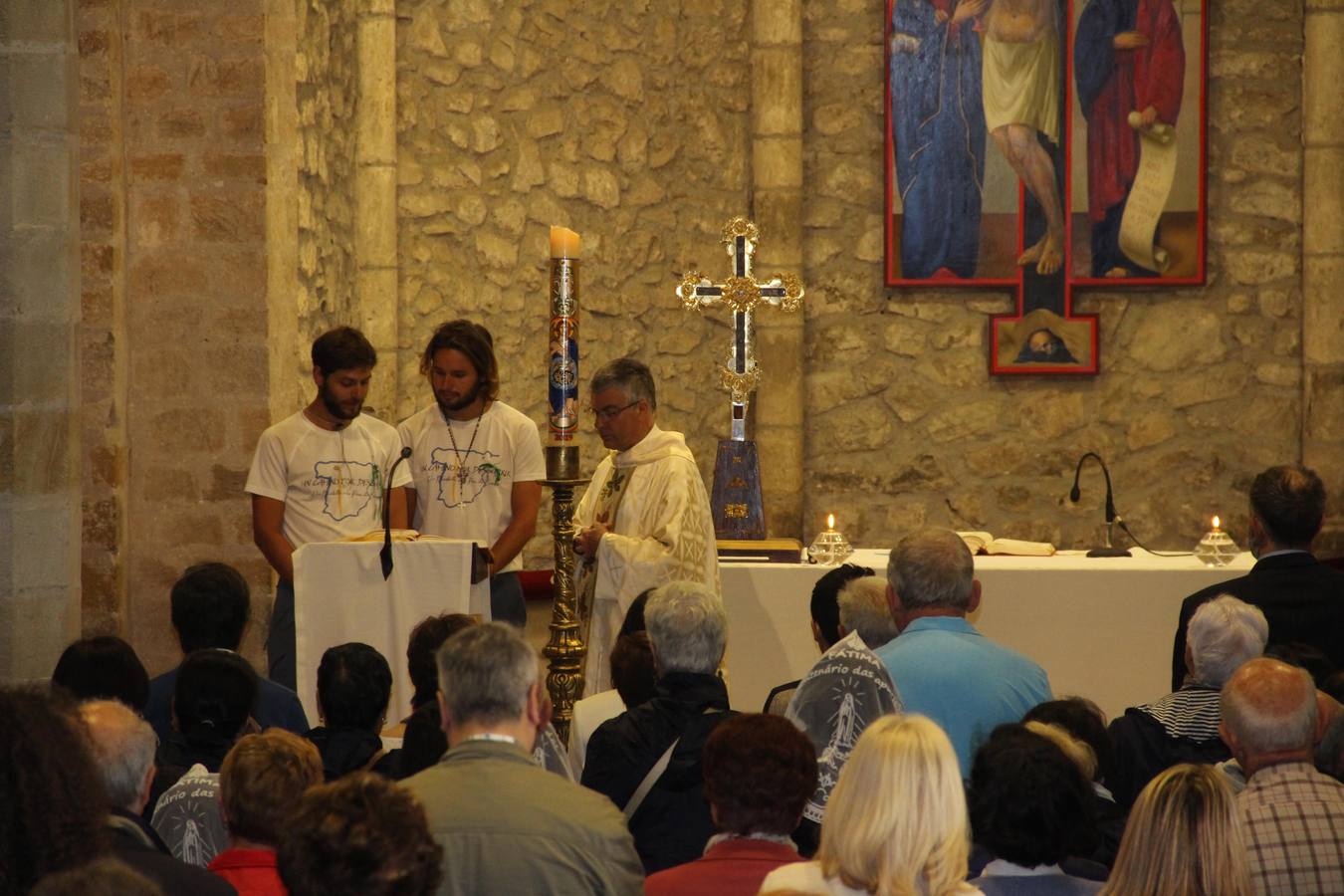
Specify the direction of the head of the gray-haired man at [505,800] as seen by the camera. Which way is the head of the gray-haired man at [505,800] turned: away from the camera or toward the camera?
away from the camera

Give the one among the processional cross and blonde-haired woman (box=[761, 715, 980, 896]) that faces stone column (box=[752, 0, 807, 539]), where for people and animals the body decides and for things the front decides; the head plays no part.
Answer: the blonde-haired woman

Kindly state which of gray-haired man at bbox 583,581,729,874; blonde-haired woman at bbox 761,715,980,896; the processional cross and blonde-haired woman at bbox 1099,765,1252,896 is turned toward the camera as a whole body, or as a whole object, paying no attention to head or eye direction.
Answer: the processional cross

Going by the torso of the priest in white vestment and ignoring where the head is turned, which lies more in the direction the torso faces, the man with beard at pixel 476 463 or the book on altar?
the man with beard

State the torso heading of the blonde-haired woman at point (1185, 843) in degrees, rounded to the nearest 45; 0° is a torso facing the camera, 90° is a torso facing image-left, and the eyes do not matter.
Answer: approximately 180°

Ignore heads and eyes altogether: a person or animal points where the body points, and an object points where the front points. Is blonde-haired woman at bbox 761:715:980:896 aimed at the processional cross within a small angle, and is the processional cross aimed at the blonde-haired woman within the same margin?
yes

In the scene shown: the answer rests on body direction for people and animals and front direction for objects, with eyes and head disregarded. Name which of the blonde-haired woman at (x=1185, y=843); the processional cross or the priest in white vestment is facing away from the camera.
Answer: the blonde-haired woman

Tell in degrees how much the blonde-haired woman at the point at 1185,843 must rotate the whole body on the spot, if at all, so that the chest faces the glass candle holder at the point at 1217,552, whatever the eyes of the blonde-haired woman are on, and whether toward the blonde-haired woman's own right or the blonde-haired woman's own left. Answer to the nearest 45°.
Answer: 0° — they already face it

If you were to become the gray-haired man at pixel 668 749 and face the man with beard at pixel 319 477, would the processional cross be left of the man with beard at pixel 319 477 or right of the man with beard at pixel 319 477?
right

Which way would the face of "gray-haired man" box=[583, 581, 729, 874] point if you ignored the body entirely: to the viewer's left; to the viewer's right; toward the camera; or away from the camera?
away from the camera
